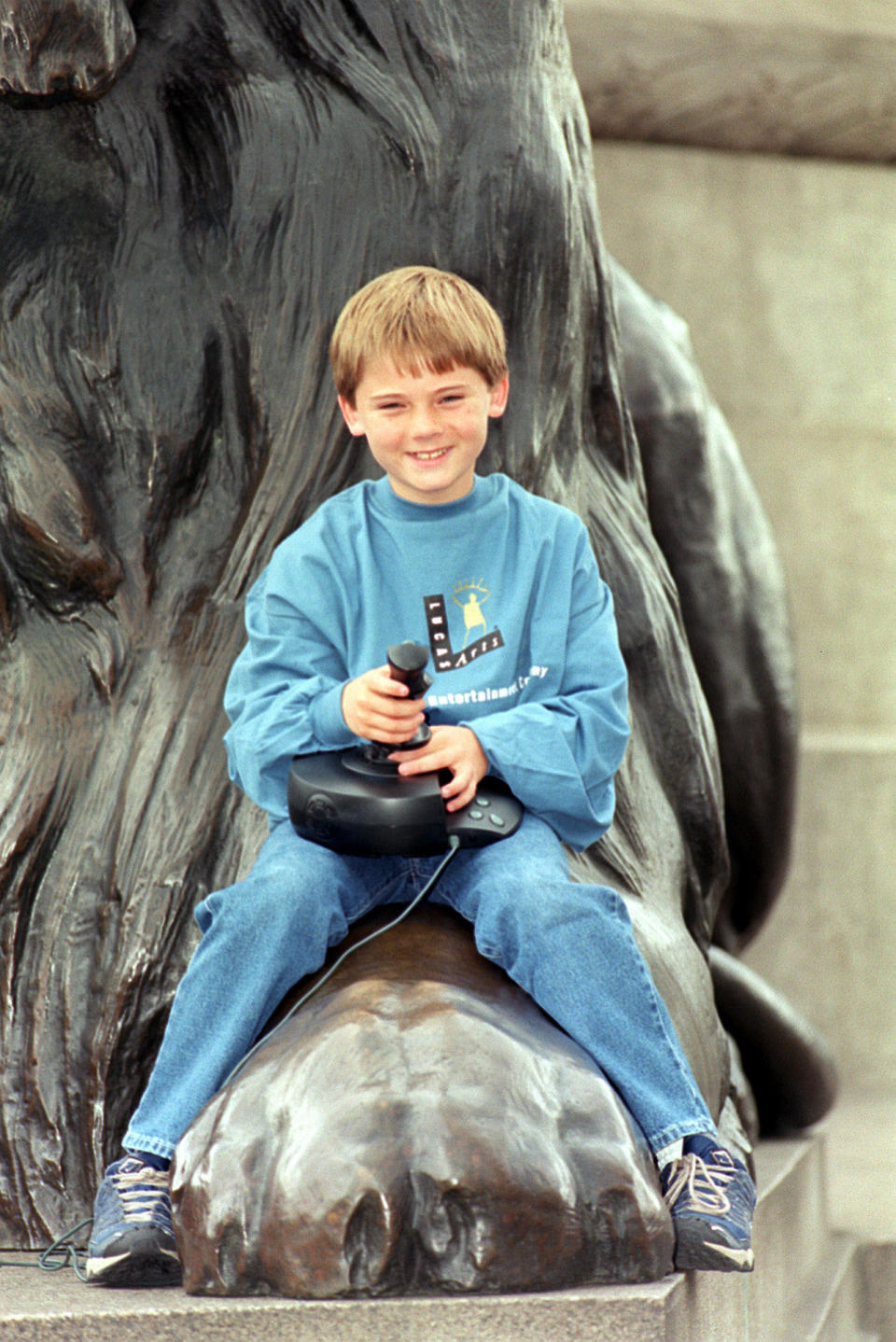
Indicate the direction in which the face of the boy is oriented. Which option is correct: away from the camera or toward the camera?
toward the camera

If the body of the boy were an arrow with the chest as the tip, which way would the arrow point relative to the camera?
toward the camera
